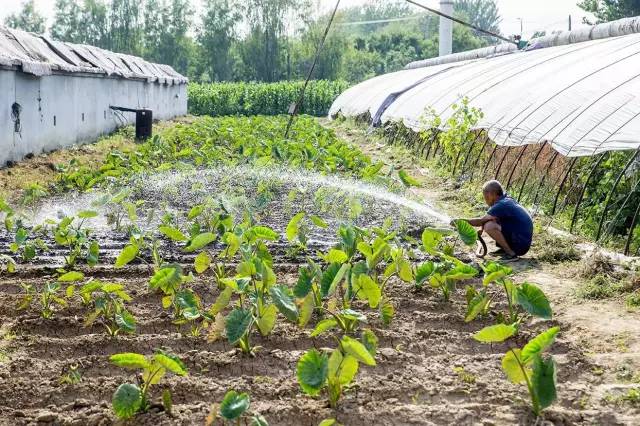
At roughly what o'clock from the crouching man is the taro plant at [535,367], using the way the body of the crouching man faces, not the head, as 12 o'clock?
The taro plant is roughly at 9 o'clock from the crouching man.

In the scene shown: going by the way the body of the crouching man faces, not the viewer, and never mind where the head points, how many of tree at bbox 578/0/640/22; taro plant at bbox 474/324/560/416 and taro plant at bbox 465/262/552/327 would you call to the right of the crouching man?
1

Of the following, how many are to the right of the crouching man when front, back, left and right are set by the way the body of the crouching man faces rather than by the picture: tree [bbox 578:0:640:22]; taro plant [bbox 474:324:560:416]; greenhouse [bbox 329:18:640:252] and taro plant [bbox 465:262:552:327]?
2

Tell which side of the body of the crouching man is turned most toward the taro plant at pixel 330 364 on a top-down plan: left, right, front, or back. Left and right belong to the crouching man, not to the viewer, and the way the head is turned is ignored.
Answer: left

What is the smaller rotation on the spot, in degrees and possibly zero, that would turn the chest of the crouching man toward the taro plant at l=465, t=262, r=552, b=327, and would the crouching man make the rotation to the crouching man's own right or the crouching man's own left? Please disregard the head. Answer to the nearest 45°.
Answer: approximately 90° to the crouching man's own left

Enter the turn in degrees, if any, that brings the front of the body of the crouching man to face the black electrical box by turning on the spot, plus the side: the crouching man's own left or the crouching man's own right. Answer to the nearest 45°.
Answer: approximately 45° to the crouching man's own right

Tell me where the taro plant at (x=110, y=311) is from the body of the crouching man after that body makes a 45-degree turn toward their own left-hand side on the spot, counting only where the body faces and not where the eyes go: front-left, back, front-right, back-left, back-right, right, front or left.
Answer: front

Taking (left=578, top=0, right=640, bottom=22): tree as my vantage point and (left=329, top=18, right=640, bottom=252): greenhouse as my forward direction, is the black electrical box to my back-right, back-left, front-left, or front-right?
front-right

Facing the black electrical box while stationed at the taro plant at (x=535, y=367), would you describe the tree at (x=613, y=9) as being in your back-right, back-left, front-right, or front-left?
front-right

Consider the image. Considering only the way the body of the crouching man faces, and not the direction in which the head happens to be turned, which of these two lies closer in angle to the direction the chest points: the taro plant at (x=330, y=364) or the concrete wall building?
the concrete wall building

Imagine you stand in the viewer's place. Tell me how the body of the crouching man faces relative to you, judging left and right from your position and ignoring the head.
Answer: facing to the left of the viewer

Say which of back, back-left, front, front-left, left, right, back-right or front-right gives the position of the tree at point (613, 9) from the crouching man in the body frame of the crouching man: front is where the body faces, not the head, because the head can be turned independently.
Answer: right
